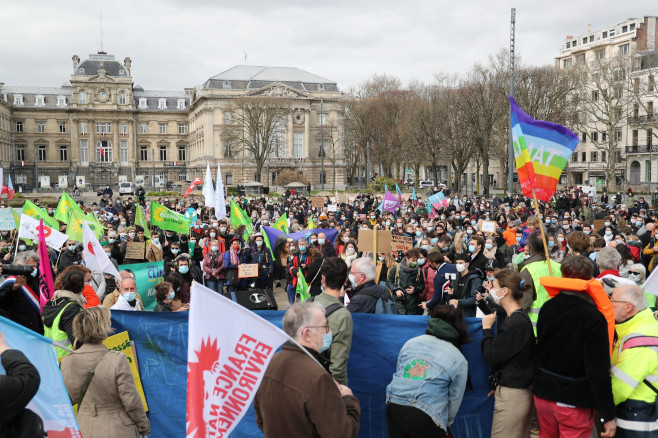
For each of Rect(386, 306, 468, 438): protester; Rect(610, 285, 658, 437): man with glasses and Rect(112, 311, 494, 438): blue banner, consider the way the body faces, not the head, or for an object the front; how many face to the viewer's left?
1

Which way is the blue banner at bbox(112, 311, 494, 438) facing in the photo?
away from the camera

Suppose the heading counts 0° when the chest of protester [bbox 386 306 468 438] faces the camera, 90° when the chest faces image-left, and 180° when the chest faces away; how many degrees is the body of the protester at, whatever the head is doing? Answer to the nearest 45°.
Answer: approximately 225°

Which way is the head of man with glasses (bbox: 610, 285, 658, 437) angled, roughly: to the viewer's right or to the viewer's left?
to the viewer's left

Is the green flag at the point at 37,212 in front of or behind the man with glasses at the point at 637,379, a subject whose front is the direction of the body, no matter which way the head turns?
in front

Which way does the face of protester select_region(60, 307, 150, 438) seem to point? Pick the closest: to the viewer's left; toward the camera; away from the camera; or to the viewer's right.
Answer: away from the camera

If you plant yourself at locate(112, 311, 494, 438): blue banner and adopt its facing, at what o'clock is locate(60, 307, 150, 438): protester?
The protester is roughly at 8 o'clock from the blue banner.

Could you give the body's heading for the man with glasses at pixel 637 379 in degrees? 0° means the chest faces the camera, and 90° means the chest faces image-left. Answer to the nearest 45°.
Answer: approximately 90°

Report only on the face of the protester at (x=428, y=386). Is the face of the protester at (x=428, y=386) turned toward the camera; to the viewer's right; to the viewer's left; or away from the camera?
away from the camera

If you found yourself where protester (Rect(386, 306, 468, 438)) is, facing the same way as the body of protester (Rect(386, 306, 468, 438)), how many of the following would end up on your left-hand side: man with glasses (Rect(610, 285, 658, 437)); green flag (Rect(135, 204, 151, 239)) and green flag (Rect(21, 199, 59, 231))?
2

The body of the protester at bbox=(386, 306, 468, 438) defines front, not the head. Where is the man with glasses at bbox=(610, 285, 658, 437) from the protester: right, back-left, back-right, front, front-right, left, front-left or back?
front-right

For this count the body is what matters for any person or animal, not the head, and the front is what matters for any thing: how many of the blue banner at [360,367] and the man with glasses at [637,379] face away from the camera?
1

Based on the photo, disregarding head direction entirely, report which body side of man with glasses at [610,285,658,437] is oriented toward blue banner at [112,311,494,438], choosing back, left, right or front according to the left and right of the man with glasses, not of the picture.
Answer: front
